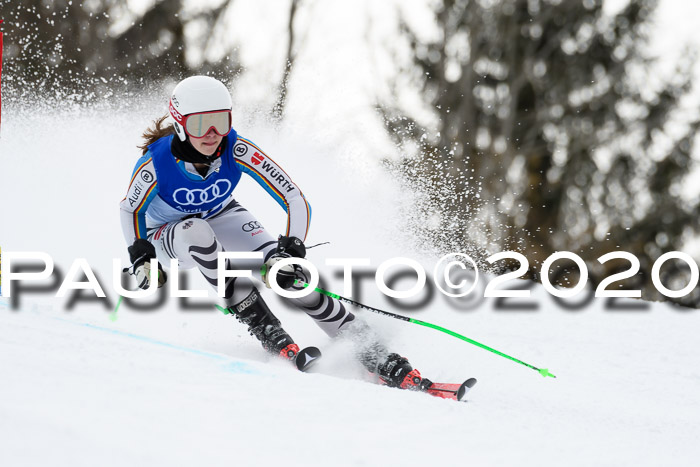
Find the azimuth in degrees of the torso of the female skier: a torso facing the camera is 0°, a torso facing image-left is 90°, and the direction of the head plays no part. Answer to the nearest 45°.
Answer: approximately 315°
